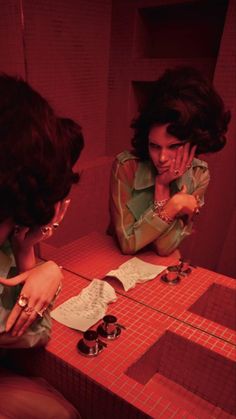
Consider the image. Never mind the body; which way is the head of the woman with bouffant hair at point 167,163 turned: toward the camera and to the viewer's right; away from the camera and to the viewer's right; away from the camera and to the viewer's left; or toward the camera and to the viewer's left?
toward the camera and to the viewer's left

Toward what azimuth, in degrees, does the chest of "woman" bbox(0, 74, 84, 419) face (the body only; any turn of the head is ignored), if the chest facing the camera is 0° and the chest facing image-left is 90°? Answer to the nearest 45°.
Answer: approximately 225°
